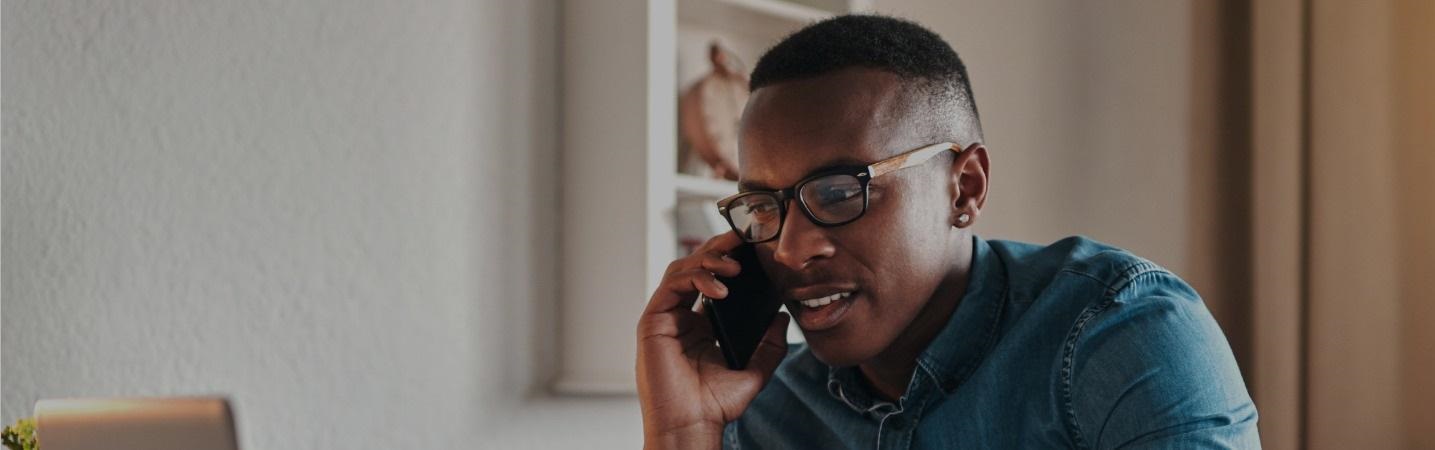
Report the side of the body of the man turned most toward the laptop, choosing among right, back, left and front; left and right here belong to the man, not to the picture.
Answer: front

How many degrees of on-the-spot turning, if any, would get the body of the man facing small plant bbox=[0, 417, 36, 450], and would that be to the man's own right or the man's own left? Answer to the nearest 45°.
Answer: approximately 45° to the man's own right

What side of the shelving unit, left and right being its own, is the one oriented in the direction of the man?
front

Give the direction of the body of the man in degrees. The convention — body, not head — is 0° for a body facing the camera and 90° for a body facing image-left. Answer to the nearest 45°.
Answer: approximately 45°

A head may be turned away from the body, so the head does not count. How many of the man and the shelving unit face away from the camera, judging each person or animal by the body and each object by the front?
0

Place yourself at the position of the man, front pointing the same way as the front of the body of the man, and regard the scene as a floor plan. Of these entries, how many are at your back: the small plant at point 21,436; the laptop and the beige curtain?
1

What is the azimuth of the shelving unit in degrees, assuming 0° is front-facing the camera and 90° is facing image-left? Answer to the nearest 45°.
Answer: approximately 315°

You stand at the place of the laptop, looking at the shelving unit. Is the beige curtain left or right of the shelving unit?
right

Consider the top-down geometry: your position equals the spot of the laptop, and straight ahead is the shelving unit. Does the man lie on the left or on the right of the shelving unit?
right

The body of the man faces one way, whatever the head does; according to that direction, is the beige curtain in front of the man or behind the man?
behind

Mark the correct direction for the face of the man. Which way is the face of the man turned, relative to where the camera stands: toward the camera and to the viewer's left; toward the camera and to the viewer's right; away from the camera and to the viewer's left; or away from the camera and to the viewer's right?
toward the camera and to the viewer's left
